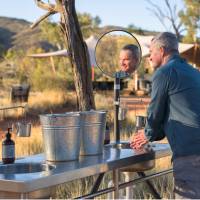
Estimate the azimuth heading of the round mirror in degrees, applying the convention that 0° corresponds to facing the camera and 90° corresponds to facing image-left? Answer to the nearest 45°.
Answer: approximately 0°

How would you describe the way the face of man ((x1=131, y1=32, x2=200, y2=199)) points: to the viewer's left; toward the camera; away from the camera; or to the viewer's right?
to the viewer's left

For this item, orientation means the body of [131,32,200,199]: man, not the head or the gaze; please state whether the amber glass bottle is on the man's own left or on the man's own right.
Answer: on the man's own left

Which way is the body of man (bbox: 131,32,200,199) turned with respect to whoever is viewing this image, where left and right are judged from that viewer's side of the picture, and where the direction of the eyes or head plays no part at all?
facing away from the viewer and to the left of the viewer

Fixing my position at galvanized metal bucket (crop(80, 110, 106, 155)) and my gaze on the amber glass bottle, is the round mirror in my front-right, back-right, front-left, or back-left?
back-right

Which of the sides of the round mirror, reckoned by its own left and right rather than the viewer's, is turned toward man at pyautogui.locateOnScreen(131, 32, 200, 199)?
front

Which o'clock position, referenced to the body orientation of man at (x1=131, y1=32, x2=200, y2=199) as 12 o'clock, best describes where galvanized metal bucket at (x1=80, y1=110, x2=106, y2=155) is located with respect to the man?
The galvanized metal bucket is roughly at 11 o'clock from the man.

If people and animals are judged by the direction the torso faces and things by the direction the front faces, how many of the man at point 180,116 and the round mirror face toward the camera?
1

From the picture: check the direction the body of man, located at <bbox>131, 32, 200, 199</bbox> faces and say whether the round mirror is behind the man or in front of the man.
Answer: in front
